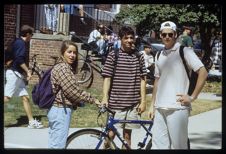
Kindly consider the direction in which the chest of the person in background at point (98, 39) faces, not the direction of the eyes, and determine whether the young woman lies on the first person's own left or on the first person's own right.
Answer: on the first person's own right

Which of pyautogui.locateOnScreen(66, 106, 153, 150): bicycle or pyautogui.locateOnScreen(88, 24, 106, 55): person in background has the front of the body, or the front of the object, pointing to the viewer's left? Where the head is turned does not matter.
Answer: the bicycle

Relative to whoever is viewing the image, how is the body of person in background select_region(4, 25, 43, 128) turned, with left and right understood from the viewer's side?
facing to the right of the viewer

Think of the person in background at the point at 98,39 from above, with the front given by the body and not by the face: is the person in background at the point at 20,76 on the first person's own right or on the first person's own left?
on the first person's own right

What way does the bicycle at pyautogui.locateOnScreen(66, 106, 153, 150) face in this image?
to the viewer's left

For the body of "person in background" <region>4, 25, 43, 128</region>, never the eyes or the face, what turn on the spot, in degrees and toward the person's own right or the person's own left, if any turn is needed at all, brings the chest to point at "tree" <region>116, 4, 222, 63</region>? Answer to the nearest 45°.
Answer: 0° — they already face it

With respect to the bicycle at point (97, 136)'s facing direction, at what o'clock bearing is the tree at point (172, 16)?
The tree is roughly at 4 o'clock from the bicycle.
